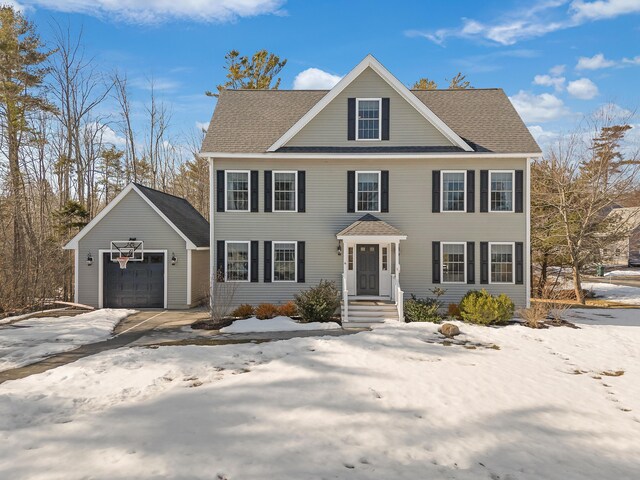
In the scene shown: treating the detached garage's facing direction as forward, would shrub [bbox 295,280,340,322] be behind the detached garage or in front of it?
in front

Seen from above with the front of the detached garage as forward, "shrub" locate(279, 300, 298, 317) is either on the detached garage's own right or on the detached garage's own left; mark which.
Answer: on the detached garage's own left

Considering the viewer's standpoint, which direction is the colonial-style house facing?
facing the viewer

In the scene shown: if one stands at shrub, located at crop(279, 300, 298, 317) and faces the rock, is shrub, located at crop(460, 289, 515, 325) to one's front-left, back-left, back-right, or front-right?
front-left

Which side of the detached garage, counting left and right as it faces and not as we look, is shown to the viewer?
front

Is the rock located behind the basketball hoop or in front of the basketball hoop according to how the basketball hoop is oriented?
in front

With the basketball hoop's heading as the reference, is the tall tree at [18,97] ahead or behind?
behind

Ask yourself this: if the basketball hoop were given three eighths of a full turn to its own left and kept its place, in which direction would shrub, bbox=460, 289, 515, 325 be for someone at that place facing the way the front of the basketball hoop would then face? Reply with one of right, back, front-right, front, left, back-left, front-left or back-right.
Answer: right

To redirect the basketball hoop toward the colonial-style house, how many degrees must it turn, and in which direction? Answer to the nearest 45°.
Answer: approximately 45° to its left
